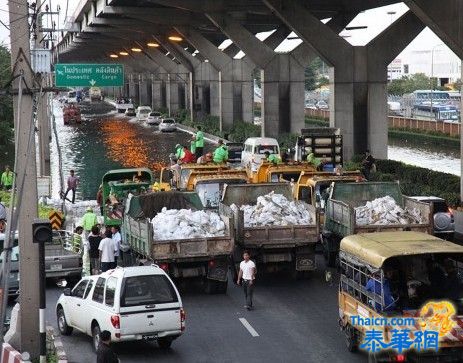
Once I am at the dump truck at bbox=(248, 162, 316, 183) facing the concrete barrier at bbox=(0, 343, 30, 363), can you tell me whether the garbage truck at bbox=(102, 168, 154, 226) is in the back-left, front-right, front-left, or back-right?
front-right

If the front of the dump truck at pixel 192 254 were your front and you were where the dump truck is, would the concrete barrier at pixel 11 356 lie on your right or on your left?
on your left

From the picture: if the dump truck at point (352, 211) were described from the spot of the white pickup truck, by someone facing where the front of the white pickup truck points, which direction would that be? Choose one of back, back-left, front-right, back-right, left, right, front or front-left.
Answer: right

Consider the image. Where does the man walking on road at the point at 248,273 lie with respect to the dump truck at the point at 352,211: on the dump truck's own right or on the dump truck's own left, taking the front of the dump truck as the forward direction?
on the dump truck's own left

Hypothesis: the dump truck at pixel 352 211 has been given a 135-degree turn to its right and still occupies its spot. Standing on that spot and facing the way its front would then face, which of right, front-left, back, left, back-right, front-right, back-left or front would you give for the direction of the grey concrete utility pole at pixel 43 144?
back-left

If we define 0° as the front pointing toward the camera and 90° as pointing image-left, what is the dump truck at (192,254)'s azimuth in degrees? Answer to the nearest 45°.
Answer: approximately 135°

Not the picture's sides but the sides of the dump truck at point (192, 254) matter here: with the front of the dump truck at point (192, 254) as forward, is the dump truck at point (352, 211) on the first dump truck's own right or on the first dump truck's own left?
on the first dump truck's own right

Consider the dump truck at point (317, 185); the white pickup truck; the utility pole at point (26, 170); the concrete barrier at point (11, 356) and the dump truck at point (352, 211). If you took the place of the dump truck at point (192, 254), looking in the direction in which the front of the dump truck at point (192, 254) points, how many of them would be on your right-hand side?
2

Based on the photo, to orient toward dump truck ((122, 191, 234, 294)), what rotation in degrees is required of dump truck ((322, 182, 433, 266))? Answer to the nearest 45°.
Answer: approximately 90° to its left

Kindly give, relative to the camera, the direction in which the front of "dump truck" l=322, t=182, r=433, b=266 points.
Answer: facing away from the viewer and to the left of the viewer

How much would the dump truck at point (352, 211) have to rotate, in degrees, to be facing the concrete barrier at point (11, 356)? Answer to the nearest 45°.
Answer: approximately 90° to its left
